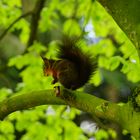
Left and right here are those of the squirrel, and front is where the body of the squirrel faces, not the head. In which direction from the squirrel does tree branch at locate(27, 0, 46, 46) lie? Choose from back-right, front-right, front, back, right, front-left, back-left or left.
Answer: right

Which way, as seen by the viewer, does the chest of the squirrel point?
to the viewer's left
